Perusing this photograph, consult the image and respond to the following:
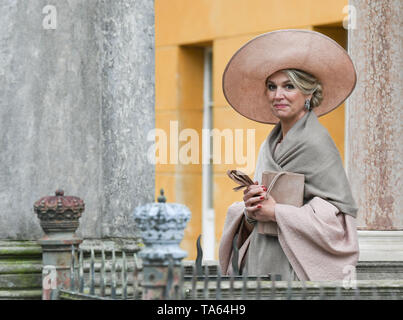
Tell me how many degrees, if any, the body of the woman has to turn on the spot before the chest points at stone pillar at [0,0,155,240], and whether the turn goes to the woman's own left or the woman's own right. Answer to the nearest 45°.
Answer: approximately 45° to the woman's own right

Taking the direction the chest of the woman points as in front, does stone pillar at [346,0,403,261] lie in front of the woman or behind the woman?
behind

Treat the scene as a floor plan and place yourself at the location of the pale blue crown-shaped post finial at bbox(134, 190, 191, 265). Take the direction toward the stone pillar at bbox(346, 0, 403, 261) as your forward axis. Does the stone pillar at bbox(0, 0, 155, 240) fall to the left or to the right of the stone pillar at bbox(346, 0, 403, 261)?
left

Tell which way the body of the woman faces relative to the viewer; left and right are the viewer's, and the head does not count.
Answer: facing the viewer and to the left of the viewer

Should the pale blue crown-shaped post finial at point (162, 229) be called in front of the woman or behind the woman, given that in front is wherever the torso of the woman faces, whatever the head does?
in front
